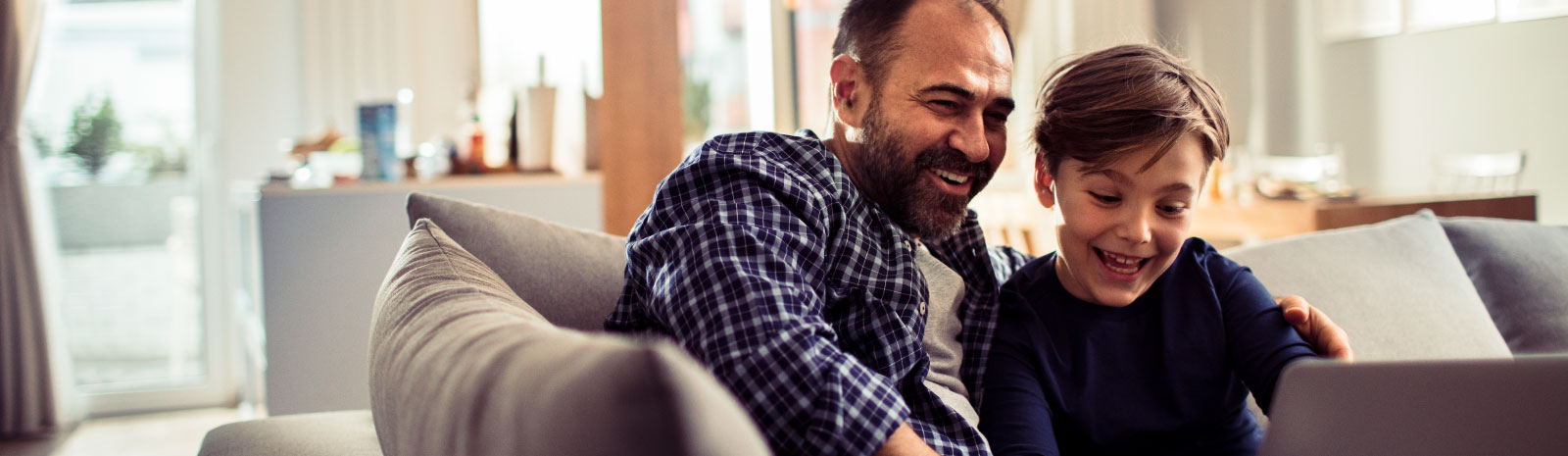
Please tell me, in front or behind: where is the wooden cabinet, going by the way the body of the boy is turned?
behind

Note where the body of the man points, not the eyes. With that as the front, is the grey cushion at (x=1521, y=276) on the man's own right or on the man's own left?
on the man's own left

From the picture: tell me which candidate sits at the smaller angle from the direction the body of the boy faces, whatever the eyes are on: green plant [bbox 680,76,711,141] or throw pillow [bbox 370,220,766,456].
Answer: the throw pillow

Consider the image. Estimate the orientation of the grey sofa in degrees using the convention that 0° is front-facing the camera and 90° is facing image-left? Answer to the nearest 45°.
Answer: approximately 0°

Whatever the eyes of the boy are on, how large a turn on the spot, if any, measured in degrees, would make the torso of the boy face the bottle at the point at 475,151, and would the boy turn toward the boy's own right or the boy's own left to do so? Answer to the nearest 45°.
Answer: approximately 135° to the boy's own right
